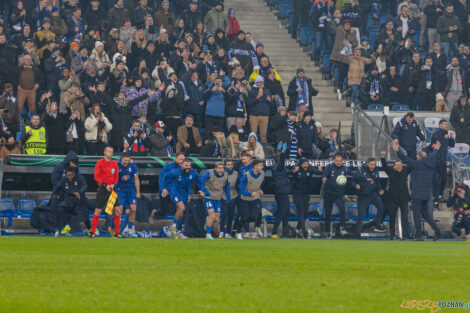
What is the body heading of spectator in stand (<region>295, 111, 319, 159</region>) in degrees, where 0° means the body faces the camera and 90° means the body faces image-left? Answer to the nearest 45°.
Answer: approximately 0°

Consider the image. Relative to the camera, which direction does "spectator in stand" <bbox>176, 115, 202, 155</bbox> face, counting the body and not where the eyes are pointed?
toward the camera

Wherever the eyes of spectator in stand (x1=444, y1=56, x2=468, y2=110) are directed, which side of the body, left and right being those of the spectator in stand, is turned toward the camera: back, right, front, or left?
front

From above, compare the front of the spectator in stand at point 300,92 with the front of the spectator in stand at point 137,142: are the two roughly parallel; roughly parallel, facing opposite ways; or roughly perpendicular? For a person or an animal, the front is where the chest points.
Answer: roughly parallel

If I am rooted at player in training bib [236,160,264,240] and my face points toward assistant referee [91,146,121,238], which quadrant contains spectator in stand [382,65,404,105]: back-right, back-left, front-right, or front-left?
back-right

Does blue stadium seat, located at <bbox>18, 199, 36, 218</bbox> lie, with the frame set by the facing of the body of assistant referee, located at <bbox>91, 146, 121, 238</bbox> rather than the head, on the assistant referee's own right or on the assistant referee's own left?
on the assistant referee's own right

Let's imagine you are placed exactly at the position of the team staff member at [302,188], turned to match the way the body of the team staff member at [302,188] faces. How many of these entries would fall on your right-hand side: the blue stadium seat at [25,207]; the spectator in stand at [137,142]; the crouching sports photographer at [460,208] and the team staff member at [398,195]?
2

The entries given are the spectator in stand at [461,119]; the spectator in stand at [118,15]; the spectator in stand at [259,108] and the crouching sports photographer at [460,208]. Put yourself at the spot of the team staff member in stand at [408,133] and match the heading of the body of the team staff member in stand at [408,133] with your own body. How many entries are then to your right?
2

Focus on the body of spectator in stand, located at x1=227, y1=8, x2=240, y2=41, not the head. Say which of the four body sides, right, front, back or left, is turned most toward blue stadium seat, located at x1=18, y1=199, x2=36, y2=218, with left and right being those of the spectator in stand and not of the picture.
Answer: front

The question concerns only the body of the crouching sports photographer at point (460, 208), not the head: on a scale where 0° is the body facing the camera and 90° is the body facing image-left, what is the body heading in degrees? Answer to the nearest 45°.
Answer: approximately 45°

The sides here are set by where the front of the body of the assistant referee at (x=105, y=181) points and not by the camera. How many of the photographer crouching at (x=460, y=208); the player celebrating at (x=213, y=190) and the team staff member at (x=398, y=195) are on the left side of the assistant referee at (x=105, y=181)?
3

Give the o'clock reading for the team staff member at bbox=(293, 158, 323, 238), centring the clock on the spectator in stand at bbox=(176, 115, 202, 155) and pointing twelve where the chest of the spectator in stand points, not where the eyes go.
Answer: The team staff member is roughly at 10 o'clock from the spectator in stand.

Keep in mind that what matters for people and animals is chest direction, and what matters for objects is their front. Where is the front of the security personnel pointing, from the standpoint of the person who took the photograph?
facing the viewer

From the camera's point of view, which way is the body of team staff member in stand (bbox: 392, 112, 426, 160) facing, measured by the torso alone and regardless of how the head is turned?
toward the camera
